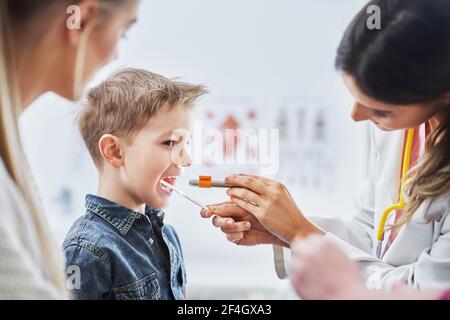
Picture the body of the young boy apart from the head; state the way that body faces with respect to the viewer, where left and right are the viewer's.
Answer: facing the viewer and to the right of the viewer

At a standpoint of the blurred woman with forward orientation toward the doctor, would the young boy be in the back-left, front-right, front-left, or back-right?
front-left

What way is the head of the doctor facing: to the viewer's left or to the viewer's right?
to the viewer's left

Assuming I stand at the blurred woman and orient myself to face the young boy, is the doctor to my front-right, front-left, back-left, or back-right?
front-right

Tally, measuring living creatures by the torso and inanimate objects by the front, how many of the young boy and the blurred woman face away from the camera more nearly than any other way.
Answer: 0

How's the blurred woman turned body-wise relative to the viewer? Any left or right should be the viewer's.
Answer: facing to the right of the viewer

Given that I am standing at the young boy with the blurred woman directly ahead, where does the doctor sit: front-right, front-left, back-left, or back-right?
back-left

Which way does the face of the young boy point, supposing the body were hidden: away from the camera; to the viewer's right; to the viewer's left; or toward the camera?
to the viewer's right

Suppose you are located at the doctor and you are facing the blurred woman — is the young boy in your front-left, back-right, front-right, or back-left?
front-right

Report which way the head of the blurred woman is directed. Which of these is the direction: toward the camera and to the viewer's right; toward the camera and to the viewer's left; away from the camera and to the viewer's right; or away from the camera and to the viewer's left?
away from the camera and to the viewer's right

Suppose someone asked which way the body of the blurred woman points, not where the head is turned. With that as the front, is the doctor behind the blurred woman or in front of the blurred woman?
in front

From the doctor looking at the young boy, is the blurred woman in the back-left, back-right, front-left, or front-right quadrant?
front-left
